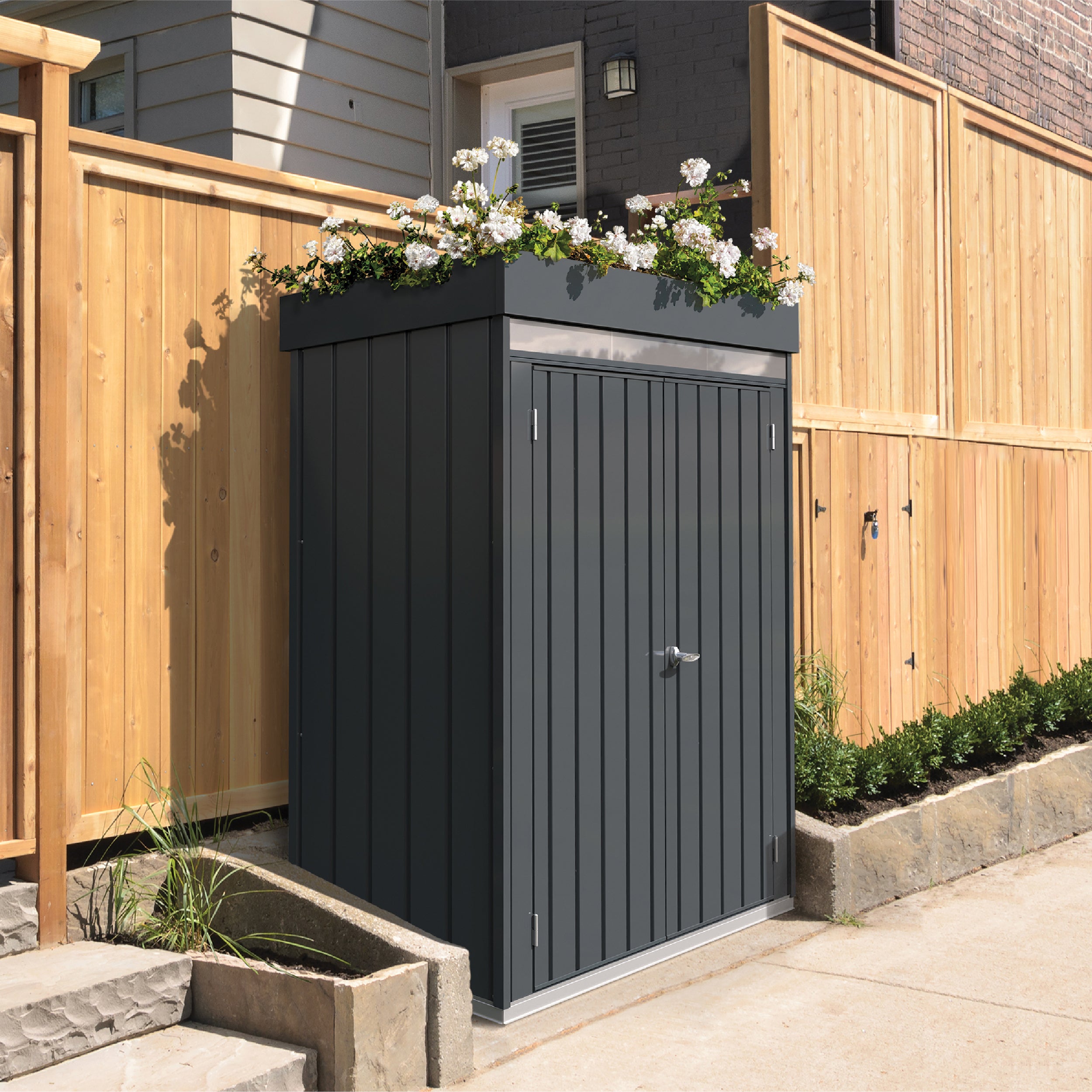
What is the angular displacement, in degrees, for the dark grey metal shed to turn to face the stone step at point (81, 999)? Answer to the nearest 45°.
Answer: approximately 90° to its right

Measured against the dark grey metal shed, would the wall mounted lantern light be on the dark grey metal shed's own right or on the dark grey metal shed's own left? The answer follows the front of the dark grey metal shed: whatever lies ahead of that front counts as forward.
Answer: on the dark grey metal shed's own left

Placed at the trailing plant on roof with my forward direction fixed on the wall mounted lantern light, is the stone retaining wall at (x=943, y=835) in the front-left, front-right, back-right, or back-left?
front-right

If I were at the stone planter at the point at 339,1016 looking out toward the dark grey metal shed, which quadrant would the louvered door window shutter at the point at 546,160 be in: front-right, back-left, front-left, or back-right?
front-left

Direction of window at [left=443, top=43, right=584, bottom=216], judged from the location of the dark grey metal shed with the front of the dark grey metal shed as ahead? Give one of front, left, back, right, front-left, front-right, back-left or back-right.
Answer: back-left

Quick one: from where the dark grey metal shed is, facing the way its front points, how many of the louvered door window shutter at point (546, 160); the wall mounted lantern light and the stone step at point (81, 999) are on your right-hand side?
1

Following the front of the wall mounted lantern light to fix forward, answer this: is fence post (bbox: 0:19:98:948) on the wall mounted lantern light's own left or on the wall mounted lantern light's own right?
on the wall mounted lantern light's own right

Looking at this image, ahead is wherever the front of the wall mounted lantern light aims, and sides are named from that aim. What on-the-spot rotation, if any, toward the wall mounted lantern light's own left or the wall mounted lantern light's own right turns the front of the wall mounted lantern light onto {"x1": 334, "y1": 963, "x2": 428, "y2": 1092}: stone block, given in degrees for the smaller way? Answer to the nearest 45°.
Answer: approximately 45° to the wall mounted lantern light's own right

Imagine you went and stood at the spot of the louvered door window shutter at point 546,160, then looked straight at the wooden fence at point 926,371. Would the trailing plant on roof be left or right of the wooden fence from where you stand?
right

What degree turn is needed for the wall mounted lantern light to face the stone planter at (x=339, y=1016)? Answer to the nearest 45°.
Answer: approximately 45° to its right

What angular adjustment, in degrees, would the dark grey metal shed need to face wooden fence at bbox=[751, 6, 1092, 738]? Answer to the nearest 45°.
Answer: approximately 90° to its left

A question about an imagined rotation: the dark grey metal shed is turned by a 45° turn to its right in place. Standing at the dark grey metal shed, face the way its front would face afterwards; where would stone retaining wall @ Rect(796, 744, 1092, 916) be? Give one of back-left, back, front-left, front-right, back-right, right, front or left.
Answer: back-left

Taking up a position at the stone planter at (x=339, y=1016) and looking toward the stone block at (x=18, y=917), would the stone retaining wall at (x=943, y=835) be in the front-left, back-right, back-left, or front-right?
back-right

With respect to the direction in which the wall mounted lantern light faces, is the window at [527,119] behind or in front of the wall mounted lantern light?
behind

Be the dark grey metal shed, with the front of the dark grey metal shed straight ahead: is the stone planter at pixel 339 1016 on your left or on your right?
on your right

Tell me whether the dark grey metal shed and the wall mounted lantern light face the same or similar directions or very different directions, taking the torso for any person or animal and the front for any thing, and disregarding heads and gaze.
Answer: same or similar directions

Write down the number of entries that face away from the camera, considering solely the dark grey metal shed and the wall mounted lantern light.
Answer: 0

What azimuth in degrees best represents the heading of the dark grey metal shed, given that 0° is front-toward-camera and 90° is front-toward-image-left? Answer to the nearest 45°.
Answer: approximately 315°

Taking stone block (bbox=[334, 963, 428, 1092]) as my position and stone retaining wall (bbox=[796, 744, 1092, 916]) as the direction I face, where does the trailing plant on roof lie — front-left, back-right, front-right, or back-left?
front-left

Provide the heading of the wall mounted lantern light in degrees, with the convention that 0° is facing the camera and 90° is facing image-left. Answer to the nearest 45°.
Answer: approximately 315°
